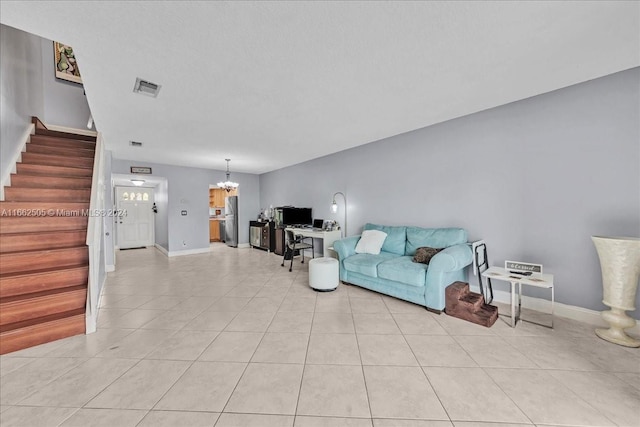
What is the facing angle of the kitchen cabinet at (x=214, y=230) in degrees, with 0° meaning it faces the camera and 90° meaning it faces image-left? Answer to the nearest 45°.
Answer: approximately 0°

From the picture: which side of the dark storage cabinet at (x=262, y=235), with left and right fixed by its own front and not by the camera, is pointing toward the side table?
left

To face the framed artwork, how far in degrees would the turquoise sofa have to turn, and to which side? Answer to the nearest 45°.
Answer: approximately 45° to its right

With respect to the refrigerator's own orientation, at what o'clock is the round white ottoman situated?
The round white ottoman is roughly at 10 o'clock from the refrigerator.

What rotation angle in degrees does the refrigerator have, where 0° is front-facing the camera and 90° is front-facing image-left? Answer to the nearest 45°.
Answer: approximately 45°

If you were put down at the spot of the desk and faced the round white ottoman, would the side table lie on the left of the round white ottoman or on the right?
left

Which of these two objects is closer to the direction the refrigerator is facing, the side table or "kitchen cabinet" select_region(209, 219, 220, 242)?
the side table

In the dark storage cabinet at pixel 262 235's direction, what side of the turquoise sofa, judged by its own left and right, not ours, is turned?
right

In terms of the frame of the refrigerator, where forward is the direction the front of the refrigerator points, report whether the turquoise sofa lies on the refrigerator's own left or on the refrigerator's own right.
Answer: on the refrigerator's own left

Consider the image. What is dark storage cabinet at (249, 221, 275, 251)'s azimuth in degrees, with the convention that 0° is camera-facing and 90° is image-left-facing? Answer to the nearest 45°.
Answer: approximately 45°

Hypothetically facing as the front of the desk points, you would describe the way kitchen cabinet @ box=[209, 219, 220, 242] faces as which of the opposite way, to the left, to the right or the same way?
to the left

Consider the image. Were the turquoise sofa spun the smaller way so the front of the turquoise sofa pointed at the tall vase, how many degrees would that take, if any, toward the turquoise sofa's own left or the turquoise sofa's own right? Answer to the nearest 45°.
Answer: approximately 135° to the turquoise sofa's own left
